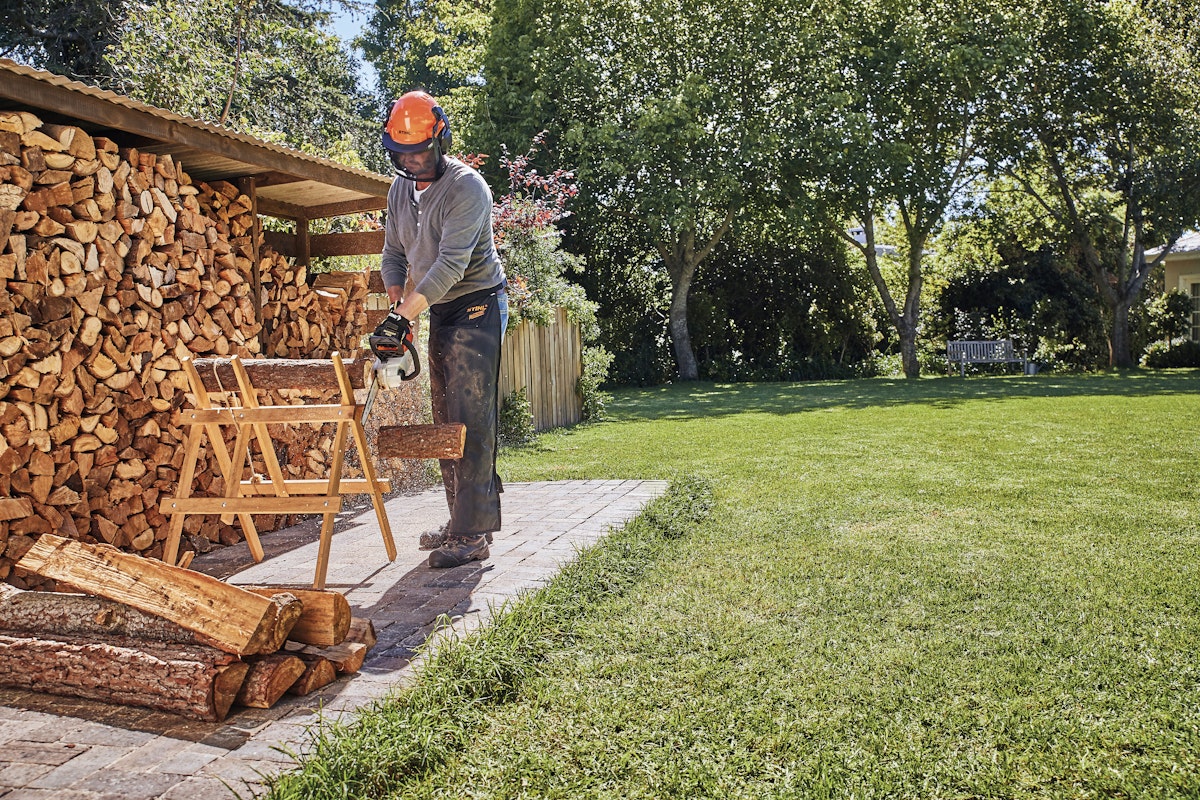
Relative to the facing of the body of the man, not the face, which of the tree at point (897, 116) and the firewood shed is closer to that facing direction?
the firewood shed

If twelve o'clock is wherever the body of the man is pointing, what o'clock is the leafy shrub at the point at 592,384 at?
The leafy shrub is roughly at 5 o'clock from the man.

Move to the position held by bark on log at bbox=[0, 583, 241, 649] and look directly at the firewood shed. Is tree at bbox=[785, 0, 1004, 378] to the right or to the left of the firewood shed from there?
right

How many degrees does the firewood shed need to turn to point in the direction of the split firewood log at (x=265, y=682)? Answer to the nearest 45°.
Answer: approximately 45° to its right

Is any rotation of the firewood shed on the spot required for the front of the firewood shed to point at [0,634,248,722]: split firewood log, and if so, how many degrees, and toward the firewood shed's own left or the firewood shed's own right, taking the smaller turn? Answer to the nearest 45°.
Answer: approximately 45° to the firewood shed's own right

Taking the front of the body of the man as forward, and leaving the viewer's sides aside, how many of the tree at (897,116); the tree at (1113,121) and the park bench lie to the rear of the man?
3

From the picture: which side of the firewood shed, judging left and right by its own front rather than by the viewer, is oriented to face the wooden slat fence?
left

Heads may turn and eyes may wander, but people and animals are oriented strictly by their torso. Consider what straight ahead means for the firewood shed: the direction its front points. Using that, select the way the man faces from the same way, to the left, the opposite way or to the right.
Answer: to the right

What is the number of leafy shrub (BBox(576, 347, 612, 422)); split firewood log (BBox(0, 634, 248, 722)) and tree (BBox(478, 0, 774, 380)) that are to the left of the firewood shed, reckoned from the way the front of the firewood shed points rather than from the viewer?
2

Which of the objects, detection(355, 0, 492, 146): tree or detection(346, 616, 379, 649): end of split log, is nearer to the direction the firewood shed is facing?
the end of split log

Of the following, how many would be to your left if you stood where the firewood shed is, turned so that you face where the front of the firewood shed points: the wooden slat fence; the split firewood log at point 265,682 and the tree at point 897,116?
2

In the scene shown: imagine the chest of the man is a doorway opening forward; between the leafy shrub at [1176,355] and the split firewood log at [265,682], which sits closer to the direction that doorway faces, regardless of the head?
the split firewood log

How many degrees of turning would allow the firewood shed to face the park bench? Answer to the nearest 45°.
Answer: approximately 90° to its left

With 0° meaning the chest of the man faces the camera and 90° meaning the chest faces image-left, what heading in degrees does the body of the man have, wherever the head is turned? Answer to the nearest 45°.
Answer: approximately 45°
